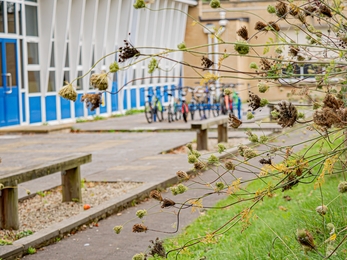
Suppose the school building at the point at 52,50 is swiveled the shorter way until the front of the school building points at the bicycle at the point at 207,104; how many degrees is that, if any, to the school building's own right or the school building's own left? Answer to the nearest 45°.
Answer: approximately 45° to the school building's own left

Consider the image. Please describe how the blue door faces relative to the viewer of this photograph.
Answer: facing the viewer and to the right of the viewer

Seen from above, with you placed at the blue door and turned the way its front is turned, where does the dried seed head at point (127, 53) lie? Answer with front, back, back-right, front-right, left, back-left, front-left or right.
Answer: front-right

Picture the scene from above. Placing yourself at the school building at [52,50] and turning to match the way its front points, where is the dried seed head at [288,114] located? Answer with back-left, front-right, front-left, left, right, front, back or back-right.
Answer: front-right

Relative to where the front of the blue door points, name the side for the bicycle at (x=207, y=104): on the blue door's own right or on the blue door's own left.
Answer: on the blue door's own left
